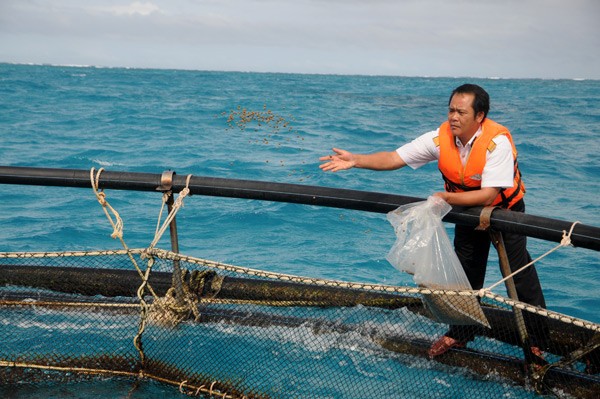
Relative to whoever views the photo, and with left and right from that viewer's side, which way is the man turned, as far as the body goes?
facing the viewer and to the left of the viewer

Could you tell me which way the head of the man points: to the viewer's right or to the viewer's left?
to the viewer's left

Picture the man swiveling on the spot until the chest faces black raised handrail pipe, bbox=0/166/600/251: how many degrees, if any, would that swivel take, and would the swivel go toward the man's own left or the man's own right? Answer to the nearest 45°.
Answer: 0° — they already face it
